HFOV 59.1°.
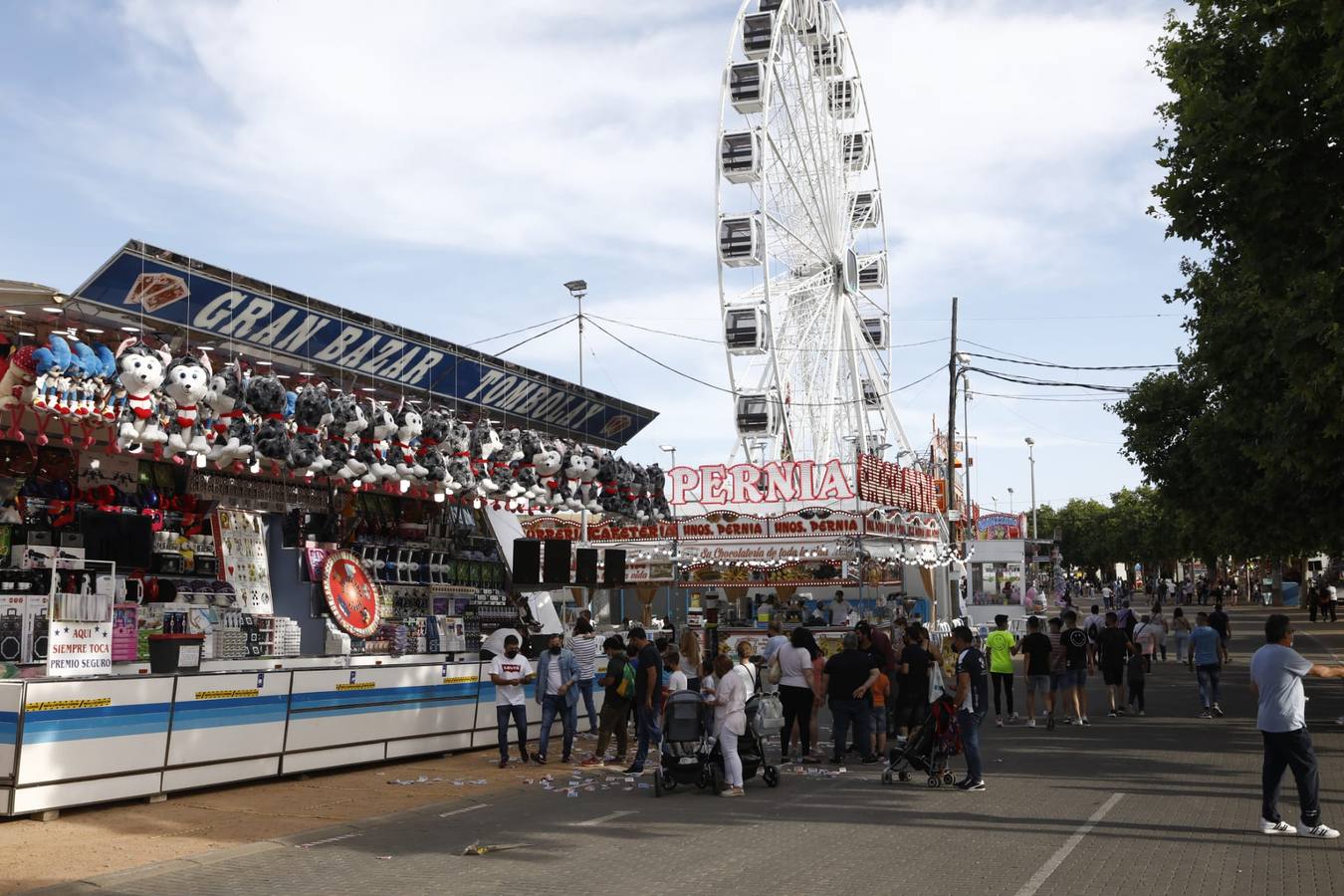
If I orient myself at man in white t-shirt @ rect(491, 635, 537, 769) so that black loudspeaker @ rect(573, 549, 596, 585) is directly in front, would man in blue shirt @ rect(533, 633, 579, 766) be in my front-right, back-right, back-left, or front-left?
front-right

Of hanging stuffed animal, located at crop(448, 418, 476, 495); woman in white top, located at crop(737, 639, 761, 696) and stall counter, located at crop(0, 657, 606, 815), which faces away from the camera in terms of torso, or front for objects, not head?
the woman in white top

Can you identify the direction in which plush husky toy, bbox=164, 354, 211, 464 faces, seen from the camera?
facing the viewer

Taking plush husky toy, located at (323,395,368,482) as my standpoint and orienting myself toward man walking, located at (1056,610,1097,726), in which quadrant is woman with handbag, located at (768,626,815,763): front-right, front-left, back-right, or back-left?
front-right

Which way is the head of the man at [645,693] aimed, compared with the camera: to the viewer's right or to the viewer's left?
to the viewer's left

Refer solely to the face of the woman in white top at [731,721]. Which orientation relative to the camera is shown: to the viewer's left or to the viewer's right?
to the viewer's left

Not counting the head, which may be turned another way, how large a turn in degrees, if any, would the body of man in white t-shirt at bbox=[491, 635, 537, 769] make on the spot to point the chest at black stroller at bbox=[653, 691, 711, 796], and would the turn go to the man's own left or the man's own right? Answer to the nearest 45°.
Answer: approximately 45° to the man's own left

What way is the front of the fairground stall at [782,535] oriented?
toward the camera

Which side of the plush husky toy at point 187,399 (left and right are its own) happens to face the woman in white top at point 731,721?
left

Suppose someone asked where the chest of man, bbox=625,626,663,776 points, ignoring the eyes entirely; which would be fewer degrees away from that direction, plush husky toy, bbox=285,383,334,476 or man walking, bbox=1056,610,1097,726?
the plush husky toy

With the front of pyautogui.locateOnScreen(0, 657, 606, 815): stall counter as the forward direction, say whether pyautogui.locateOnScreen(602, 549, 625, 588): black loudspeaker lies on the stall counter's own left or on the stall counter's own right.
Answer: on the stall counter's own left

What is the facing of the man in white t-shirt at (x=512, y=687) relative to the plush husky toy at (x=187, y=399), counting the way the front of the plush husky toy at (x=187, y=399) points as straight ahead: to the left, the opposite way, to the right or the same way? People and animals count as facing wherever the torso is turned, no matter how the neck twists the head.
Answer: the same way

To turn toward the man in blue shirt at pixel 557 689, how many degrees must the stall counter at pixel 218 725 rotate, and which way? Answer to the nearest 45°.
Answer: approximately 90° to its left

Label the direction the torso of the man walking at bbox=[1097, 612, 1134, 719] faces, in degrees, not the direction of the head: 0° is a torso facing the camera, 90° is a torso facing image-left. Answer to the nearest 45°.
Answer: approximately 180°

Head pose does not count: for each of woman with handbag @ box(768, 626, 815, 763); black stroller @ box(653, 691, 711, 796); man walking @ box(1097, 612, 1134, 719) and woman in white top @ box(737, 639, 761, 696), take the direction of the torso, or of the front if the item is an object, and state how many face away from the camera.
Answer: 4

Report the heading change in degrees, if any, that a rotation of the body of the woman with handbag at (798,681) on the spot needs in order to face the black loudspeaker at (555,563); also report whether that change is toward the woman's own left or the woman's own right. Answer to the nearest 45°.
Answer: approximately 45° to the woman's own left
